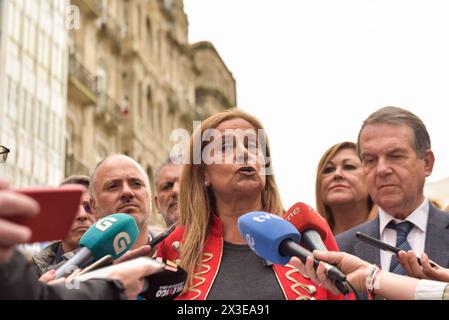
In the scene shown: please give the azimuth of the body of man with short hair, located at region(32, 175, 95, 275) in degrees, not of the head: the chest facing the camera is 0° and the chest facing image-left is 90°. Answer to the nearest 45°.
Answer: approximately 0°

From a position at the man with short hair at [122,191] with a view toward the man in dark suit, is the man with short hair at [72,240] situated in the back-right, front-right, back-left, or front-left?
back-left

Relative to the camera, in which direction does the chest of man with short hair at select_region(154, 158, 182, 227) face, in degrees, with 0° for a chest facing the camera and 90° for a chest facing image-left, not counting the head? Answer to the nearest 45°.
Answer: approximately 315°

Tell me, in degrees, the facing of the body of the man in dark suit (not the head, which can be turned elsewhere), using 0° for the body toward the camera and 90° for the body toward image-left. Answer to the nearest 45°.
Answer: approximately 45°

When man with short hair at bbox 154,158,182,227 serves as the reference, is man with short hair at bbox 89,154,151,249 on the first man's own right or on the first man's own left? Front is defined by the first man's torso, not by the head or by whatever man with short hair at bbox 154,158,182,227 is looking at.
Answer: on the first man's own right

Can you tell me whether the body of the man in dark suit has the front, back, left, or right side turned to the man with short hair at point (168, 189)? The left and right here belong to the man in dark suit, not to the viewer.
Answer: right

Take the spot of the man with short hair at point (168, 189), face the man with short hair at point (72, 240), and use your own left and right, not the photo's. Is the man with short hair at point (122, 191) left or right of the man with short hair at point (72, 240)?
left

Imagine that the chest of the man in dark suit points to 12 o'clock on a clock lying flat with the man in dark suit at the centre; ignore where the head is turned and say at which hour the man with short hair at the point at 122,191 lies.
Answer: The man with short hair is roughly at 2 o'clock from the man in dark suit.
